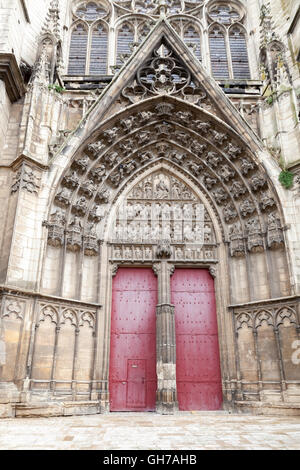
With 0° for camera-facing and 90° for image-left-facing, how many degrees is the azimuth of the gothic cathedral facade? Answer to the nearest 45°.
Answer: approximately 0°
